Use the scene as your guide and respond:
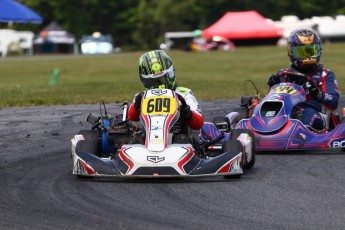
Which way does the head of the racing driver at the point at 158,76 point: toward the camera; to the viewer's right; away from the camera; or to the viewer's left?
toward the camera

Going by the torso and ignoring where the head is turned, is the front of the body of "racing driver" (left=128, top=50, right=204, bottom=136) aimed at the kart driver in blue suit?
no

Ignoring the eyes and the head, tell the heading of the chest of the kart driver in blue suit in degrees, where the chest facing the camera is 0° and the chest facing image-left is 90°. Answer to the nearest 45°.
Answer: approximately 45°

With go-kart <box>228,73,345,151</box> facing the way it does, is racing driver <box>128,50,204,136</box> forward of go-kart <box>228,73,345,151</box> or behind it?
forward

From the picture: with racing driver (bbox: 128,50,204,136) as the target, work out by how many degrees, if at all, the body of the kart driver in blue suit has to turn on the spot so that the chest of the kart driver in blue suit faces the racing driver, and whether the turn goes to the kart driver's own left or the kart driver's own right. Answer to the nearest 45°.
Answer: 0° — they already face them

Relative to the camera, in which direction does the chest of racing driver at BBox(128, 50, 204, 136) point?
toward the camera

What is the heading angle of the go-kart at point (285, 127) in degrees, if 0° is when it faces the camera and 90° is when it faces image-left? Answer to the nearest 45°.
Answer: approximately 45°

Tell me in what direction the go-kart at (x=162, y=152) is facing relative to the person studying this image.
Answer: facing the viewer

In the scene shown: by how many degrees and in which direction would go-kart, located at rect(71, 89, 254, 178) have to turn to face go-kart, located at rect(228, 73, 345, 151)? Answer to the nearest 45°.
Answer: approximately 135° to its left
